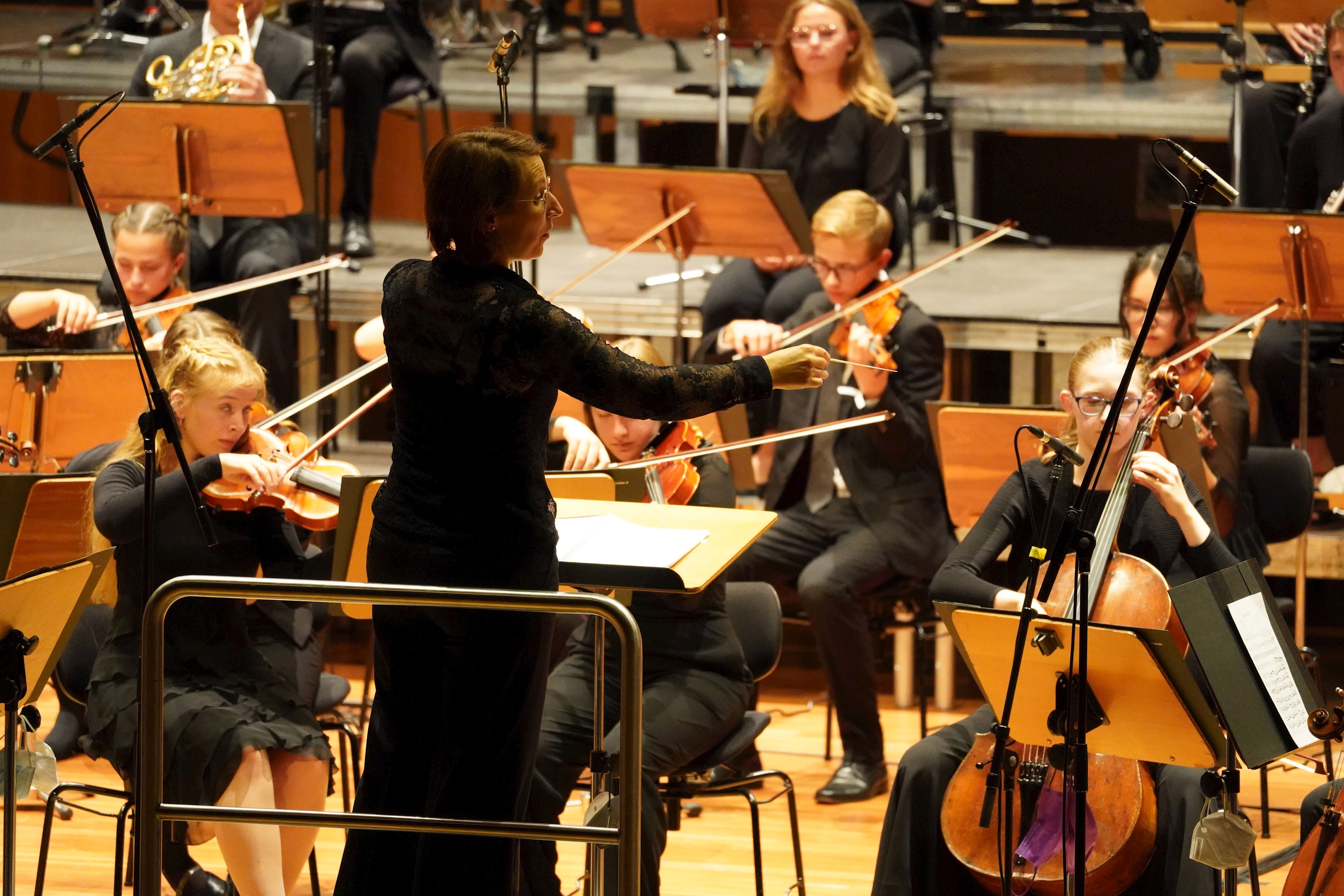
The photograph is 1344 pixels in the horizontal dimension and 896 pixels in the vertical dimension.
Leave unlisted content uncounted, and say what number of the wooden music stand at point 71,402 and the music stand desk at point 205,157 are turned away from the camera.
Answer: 2

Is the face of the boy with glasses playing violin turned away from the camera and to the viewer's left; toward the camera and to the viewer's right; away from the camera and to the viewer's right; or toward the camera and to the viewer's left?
toward the camera and to the viewer's left

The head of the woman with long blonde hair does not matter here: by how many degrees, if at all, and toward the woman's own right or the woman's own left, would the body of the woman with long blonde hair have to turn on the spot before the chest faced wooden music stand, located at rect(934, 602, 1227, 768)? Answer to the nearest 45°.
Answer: approximately 45° to the woman's own left

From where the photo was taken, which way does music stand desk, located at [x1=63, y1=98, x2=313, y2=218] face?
away from the camera

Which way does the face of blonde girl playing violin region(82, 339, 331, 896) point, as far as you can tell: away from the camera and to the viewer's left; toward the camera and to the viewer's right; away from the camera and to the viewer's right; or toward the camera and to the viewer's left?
toward the camera and to the viewer's right

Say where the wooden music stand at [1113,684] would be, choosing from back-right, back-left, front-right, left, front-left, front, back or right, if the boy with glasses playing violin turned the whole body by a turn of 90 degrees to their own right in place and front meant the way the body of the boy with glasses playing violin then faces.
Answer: back-left

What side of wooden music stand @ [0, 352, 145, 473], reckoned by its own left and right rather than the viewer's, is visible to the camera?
back

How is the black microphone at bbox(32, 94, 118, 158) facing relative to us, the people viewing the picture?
facing to the left of the viewer

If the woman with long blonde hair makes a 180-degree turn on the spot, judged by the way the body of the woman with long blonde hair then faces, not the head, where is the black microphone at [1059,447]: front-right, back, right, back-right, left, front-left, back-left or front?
back-right

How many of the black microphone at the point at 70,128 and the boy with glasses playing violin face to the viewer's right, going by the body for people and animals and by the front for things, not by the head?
0
